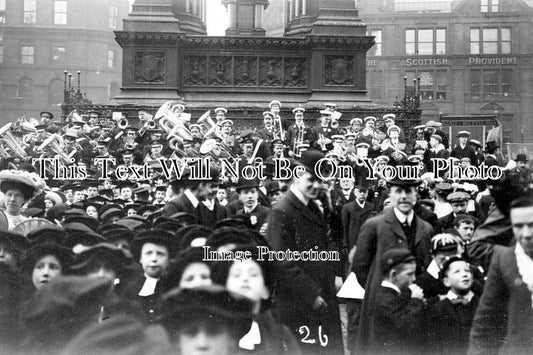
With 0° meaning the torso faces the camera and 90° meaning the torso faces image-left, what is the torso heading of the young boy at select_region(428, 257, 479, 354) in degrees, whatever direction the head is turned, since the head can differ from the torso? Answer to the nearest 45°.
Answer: approximately 315°

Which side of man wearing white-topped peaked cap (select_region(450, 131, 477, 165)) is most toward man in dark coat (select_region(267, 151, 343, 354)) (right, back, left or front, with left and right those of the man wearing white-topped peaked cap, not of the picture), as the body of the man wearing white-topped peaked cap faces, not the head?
front

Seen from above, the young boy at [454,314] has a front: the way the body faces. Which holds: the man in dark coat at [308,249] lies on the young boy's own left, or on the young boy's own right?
on the young boy's own right

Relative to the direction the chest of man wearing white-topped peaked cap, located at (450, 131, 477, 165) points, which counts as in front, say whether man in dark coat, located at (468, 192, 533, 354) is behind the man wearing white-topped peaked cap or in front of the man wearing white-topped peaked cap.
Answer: in front

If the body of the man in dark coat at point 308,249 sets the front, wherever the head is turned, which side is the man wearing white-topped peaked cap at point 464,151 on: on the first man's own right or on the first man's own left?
on the first man's own left

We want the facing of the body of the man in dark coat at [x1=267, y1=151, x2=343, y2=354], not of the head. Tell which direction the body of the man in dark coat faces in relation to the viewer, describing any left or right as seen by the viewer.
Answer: facing the viewer and to the right of the viewer

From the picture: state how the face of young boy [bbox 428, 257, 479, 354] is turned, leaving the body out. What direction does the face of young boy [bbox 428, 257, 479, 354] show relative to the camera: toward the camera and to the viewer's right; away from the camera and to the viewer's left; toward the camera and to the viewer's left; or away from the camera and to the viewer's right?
toward the camera and to the viewer's right
